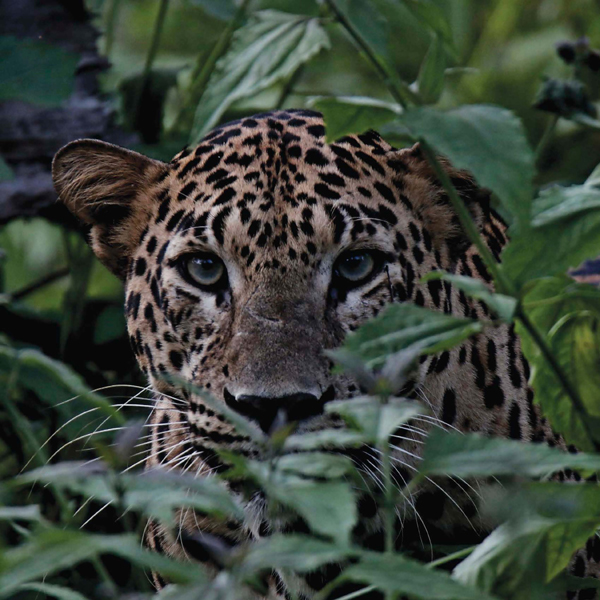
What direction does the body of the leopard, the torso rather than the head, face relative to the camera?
toward the camera

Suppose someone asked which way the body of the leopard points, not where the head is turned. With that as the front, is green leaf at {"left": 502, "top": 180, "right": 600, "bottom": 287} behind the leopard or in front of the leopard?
in front

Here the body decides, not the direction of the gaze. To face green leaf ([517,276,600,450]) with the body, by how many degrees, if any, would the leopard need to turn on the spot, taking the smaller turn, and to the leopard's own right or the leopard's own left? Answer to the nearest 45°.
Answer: approximately 45° to the leopard's own left

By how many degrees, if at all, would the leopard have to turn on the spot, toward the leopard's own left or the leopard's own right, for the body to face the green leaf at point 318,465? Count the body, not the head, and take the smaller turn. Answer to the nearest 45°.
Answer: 0° — it already faces it

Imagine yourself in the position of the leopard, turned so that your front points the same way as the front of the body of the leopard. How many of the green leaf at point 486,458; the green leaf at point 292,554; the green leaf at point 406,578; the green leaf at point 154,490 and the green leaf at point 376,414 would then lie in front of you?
5

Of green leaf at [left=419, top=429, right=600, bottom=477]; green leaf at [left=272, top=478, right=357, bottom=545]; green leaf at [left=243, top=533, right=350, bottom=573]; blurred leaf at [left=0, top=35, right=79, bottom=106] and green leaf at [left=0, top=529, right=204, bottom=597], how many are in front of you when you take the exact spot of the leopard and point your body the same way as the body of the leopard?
4

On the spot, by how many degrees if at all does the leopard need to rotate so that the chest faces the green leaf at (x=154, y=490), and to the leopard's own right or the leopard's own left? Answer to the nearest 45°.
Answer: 0° — it already faces it

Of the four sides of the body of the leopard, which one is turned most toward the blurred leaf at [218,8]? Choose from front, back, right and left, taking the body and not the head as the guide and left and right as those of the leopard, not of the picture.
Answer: back

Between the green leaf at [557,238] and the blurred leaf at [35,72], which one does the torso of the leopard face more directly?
the green leaf

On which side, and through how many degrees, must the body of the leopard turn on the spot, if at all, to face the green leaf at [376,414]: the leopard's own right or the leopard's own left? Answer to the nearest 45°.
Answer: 0° — it already faces it

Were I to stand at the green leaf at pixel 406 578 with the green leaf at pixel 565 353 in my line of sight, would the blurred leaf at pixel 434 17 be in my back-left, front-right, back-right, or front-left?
front-left

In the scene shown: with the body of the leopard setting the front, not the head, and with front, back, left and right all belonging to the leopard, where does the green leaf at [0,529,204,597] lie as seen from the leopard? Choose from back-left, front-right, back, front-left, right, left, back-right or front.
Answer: front

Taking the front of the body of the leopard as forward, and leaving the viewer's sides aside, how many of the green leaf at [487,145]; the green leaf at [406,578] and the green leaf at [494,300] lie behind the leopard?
0

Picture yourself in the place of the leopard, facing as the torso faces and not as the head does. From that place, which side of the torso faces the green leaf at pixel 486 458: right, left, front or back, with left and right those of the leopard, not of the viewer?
front

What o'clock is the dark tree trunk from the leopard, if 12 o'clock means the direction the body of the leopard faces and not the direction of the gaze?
The dark tree trunk is roughly at 5 o'clock from the leopard.
